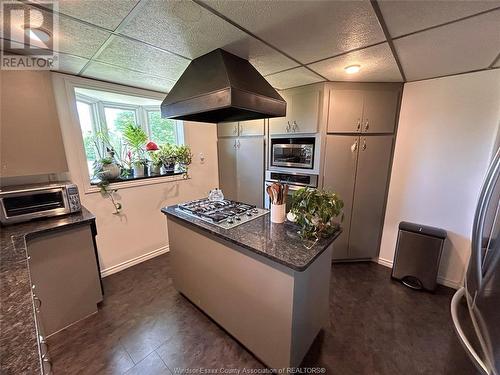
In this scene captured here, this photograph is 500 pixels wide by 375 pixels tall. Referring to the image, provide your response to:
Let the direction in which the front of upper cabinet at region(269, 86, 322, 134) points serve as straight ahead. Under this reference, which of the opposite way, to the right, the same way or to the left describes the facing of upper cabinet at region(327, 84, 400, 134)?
the same way

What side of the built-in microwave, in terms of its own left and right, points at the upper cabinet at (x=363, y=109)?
left

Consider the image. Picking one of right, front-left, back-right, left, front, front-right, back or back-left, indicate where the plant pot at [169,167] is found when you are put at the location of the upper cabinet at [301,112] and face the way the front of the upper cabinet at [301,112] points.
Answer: right

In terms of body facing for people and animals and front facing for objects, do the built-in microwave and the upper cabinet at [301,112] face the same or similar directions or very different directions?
same or similar directions

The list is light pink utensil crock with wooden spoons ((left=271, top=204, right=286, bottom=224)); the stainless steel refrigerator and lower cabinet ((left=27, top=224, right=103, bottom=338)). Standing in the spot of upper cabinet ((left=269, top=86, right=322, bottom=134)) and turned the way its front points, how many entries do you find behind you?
0

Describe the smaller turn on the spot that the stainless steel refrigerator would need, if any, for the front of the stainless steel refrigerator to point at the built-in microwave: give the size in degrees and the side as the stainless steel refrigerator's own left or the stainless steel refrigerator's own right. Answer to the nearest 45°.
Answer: approximately 45° to the stainless steel refrigerator's own right

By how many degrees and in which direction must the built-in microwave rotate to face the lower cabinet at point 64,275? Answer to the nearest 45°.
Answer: approximately 45° to its right

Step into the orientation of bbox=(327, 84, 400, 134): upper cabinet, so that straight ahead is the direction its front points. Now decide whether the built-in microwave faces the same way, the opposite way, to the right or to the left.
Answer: the same way

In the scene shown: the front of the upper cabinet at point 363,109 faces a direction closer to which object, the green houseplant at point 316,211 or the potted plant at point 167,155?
the green houseplant

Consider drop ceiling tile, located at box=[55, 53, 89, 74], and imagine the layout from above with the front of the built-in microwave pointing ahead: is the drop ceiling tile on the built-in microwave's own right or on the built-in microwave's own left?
on the built-in microwave's own right

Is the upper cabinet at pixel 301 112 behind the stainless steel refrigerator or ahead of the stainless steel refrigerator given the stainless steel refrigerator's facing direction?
ahead

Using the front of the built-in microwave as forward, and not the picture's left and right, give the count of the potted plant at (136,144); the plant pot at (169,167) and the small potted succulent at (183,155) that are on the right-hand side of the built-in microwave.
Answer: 3

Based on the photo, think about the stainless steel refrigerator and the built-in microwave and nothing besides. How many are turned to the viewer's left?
1

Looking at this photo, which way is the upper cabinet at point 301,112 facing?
toward the camera

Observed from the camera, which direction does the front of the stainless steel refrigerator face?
facing to the left of the viewer

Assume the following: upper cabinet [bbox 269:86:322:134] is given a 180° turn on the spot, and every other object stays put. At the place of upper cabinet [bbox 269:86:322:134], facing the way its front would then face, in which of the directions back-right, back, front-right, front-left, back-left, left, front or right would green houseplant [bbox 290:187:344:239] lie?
back

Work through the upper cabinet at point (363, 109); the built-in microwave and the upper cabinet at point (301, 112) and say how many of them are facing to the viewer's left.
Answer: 0

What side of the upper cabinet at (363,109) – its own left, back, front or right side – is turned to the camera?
front

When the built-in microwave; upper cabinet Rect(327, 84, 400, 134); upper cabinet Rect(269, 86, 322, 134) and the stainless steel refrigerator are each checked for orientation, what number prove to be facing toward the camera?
3
